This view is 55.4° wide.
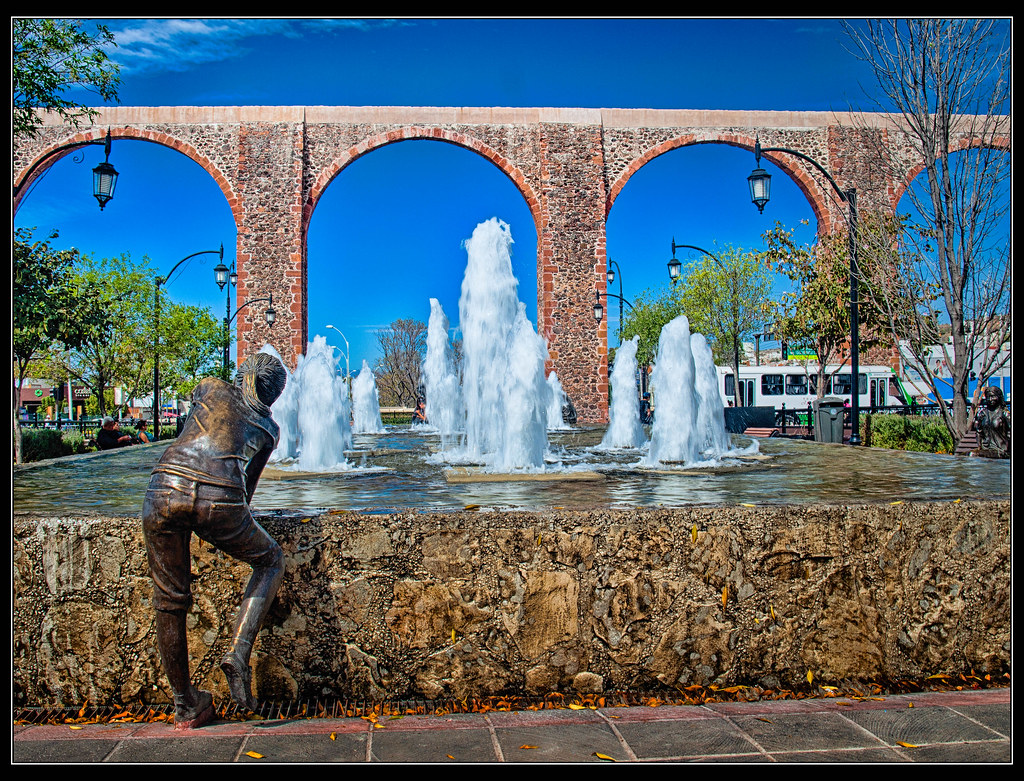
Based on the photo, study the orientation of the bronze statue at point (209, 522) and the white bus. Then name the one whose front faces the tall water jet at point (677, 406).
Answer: the bronze statue

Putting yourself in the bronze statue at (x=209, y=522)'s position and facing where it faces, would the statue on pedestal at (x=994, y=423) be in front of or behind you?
in front

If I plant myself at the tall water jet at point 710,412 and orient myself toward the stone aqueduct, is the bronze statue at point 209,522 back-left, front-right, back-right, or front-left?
back-left

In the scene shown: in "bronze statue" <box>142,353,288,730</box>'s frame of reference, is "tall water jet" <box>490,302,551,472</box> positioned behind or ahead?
ahead

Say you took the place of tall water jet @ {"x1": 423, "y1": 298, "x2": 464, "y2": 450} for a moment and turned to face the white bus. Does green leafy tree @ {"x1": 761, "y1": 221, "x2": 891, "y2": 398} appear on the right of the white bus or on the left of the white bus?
right

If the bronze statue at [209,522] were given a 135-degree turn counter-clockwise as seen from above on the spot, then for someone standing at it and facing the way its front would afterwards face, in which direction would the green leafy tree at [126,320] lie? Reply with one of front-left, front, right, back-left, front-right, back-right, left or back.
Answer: right

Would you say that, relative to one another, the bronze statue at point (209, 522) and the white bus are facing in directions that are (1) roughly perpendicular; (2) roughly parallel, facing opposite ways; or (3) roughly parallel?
roughly perpendicular

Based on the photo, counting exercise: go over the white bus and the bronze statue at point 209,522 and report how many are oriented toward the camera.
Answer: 0

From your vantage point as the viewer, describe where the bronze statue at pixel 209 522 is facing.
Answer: facing away from the viewer and to the right of the viewer

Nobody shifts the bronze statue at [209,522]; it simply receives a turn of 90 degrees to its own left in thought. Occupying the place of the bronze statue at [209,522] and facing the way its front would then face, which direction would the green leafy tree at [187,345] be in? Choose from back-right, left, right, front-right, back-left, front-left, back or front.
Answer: front-right

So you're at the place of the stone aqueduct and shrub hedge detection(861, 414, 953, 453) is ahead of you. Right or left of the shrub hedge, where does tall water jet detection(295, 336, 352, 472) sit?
right
